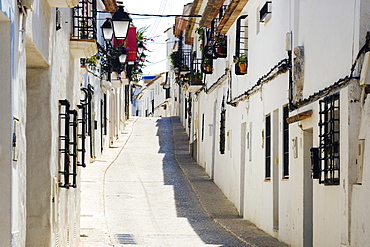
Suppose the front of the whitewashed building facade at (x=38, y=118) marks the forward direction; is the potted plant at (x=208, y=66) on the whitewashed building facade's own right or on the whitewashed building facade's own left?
on the whitewashed building facade's own left

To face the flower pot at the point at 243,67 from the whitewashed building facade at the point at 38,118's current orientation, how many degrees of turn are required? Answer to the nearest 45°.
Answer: approximately 45° to its left

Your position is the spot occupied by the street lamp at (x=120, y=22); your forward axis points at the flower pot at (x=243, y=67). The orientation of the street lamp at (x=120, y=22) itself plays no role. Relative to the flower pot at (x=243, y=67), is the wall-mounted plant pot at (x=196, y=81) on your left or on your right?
left

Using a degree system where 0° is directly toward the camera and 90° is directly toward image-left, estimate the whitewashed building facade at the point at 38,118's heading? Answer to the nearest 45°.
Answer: approximately 270°

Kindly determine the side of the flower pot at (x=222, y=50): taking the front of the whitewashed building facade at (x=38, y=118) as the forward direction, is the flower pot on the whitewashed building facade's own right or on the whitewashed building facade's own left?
on the whitewashed building facade's own left

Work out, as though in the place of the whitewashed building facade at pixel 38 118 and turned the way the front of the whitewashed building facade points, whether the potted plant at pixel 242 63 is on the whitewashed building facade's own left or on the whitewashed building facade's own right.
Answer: on the whitewashed building facade's own left

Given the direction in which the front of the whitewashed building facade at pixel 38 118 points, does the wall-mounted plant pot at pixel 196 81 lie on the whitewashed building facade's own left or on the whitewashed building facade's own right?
on the whitewashed building facade's own left

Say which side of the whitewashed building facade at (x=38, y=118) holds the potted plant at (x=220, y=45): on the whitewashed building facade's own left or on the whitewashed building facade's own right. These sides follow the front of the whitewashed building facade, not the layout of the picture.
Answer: on the whitewashed building facade's own left
